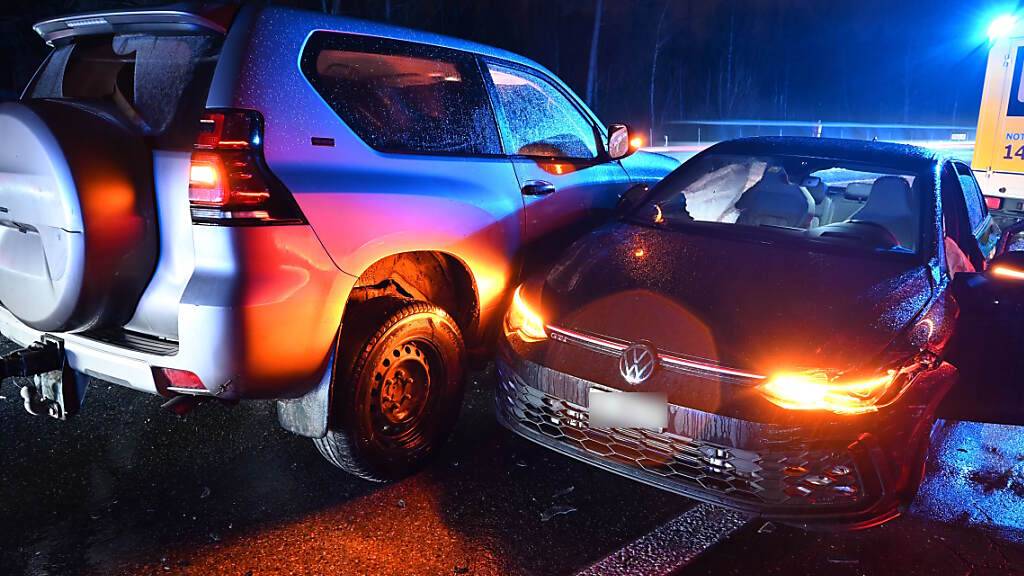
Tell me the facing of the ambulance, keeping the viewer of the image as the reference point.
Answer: facing away from the viewer

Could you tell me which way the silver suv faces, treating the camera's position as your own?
facing away from the viewer and to the right of the viewer

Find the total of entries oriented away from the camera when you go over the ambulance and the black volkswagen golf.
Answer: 1

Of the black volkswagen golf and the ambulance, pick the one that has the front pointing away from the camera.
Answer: the ambulance

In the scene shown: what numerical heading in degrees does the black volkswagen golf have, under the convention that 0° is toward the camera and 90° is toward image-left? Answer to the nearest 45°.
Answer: approximately 45°

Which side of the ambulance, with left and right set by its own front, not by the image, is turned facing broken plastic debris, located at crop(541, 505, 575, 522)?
back

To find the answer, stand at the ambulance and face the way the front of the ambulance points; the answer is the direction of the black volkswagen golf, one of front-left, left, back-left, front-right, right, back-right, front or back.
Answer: back
